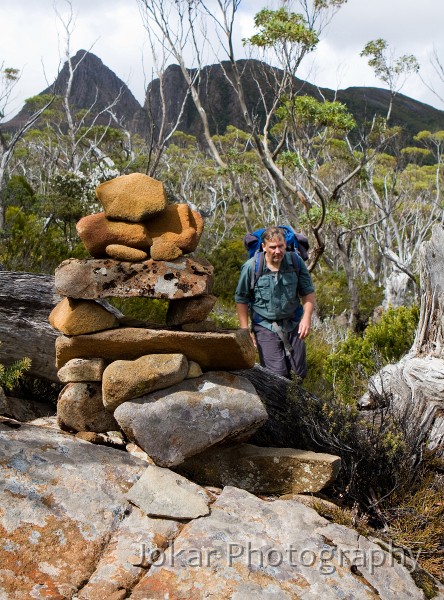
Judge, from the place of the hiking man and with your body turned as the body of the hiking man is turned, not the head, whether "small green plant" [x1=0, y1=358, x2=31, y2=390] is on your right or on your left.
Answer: on your right

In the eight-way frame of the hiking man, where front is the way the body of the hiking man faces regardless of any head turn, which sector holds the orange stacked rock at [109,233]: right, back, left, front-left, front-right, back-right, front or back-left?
front-right

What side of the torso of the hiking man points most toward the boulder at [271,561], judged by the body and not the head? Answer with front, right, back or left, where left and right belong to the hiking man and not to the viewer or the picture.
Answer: front

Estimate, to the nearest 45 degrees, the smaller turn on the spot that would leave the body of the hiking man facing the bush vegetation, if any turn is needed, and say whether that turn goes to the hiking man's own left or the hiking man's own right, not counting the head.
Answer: approximately 45° to the hiking man's own left

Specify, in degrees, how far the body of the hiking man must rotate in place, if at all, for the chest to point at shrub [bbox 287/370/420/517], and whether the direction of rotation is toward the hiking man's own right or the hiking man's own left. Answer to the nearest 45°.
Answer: approximately 45° to the hiking man's own left

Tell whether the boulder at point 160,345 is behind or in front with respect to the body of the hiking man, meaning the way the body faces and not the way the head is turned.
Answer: in front

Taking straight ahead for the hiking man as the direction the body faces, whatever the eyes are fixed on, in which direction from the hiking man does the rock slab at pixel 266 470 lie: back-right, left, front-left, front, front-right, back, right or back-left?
front

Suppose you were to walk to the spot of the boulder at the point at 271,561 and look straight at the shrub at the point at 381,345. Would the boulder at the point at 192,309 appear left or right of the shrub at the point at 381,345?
left

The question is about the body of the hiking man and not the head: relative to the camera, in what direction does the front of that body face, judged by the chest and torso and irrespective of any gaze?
toward the camera

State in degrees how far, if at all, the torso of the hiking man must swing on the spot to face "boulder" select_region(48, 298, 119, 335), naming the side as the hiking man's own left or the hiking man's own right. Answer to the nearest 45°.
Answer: approximately 45° to the hiking man's own right

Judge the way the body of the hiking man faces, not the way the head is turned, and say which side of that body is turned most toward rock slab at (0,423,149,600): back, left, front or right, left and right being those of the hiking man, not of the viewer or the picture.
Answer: front

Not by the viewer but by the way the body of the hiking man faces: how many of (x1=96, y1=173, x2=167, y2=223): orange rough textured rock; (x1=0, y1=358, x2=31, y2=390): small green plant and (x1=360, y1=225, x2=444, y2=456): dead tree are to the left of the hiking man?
1

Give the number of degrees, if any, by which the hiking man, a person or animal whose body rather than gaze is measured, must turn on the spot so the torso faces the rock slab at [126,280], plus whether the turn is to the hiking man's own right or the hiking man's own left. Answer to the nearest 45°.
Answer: approximately 45° to the hiking man's own right

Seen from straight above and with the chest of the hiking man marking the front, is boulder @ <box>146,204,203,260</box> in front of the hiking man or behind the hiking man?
in front

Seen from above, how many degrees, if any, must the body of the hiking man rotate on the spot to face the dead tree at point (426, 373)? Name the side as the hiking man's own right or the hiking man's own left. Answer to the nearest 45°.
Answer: approximately 90° to the hiking man's own left

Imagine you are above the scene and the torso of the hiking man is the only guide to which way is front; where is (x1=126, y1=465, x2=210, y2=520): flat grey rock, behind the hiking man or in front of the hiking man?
in front

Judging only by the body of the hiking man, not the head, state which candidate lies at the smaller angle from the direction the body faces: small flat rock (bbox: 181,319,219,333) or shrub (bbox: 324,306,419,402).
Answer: the small flat rock
